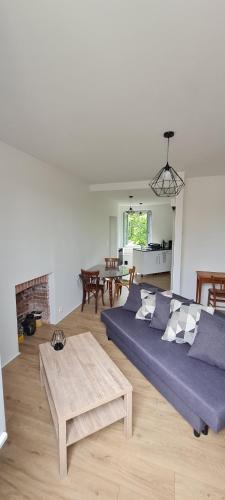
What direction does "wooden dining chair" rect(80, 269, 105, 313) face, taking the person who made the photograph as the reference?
facing away from the viewer and to the right of the viewer

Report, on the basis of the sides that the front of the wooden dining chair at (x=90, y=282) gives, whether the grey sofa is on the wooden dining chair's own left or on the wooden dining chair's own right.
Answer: on the wooden dining chair's own right

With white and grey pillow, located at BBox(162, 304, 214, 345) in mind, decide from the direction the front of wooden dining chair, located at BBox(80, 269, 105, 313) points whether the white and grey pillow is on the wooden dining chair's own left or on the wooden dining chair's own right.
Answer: on the wooden dining chair's own right

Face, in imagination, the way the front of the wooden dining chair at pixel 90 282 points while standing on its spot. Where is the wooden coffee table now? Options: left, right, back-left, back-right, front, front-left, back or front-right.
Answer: back-right

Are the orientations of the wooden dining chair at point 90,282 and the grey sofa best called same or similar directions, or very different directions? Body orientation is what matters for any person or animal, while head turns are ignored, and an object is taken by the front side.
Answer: very different directions
